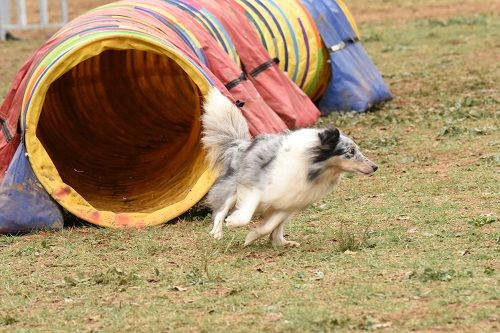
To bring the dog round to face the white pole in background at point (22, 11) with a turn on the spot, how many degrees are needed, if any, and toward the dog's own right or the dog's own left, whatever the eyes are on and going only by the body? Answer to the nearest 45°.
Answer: approximately 90° to the dog's own left

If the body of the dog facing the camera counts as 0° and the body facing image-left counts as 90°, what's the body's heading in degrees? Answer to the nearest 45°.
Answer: approximately 270°

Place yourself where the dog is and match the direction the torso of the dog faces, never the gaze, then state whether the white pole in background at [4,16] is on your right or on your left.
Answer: on your left

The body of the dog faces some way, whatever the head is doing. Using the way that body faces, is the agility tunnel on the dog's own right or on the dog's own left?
on the dog's own left
